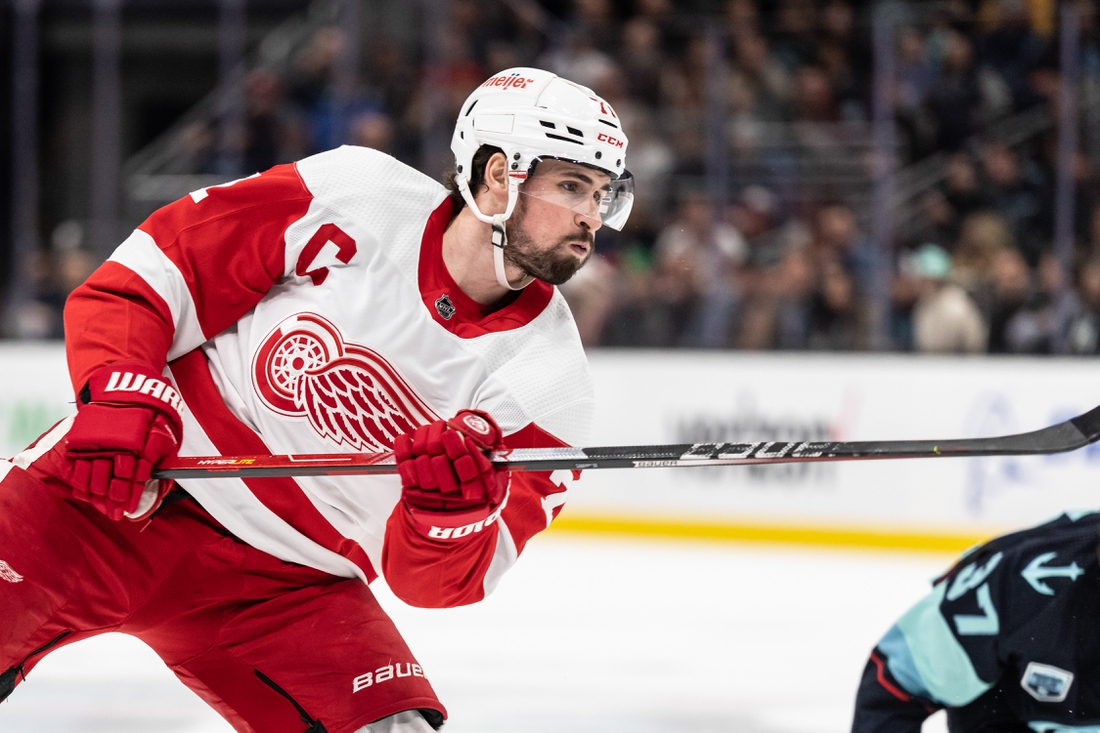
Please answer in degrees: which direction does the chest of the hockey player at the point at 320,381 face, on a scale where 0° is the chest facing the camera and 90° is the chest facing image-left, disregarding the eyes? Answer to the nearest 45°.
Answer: approximately 315°

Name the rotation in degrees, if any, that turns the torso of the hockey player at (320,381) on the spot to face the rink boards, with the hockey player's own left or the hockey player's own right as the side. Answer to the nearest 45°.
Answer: approximately 90° to the hockey player's own left

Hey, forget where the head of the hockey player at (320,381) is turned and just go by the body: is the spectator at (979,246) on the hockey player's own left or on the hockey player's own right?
on the hockey player's own left

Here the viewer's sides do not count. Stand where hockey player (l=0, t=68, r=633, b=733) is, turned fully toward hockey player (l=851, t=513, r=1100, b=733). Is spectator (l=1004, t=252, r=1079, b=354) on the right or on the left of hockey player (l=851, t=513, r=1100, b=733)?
left

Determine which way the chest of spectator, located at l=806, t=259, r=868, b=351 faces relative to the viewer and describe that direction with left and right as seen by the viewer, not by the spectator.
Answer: facing the viewer

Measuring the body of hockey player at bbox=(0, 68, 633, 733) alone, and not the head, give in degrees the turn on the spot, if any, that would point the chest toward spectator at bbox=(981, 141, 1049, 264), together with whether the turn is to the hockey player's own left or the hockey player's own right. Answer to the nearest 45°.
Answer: approximately 90° to the hockey player's own left

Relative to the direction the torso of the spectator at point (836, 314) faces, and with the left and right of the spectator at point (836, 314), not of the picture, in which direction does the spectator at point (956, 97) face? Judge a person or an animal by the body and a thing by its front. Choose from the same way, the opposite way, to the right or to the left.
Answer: the same way

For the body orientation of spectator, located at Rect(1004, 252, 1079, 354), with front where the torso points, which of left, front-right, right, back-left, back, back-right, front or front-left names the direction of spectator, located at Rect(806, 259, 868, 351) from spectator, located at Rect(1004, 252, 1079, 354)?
right

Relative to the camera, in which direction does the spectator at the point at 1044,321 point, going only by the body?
toward the camera

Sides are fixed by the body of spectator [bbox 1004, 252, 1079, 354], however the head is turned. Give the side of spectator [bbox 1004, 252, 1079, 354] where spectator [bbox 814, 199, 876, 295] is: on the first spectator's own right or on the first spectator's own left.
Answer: on the first spectator's own right

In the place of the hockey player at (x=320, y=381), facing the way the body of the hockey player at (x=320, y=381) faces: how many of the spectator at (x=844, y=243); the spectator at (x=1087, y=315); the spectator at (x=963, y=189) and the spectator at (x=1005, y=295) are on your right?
0

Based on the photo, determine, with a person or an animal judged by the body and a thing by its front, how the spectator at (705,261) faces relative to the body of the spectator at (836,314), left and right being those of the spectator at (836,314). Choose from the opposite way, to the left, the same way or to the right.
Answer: the same way

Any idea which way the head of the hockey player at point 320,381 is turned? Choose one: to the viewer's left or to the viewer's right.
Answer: to the viewer's right

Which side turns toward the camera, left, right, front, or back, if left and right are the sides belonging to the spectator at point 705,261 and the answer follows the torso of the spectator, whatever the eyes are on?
front
